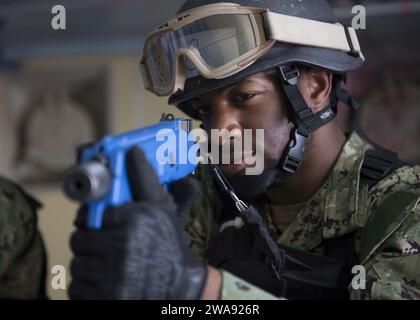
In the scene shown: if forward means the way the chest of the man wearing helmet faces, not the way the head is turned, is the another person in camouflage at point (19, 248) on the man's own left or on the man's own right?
on the man's own right

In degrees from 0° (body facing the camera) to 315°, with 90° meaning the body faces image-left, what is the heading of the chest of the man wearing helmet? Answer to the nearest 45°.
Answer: approximately 45°
